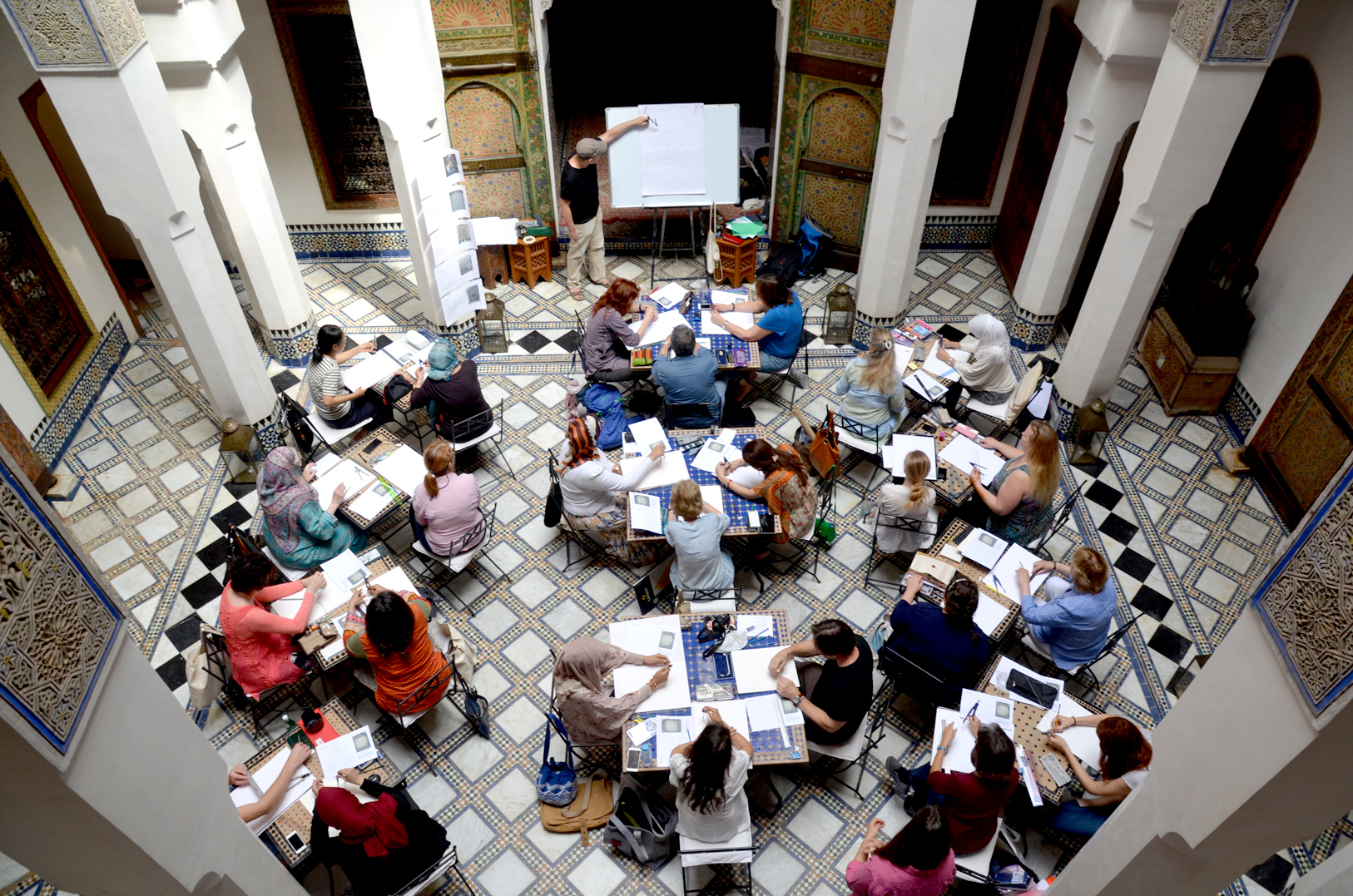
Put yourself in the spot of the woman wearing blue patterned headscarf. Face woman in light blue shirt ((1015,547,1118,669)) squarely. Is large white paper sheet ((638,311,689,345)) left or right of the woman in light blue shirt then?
left

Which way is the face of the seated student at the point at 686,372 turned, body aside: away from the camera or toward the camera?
away from the camera

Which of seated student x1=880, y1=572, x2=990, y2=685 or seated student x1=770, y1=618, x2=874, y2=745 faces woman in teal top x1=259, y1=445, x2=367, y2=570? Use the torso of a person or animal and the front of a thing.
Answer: seated student x1=770, y1=618, x2=874, y2=745

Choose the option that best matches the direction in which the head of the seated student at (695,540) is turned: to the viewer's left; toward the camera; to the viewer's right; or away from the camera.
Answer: away from the camera

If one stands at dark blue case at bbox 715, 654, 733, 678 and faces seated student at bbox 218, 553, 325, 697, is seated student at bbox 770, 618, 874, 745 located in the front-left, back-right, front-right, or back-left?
back-left

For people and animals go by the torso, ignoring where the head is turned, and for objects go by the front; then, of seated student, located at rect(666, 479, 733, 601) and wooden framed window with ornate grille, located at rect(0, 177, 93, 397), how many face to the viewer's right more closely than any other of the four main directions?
1

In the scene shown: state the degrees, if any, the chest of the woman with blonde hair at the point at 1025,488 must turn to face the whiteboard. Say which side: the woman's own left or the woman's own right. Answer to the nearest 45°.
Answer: approximately 45° to the woman's own right

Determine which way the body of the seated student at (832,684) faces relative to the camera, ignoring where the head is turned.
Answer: to the viewer's left

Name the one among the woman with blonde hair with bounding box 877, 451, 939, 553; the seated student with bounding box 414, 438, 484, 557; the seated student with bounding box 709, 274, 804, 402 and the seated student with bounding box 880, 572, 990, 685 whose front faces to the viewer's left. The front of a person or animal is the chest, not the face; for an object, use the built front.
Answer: the seated student with bounding box 709, 274, 804, 402

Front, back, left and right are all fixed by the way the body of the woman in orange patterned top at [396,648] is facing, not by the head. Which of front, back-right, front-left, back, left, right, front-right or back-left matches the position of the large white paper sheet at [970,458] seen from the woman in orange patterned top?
back-right

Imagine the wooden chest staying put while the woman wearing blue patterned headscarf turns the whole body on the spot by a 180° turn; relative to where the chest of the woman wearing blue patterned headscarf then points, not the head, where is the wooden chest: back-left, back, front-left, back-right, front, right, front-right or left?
front-left

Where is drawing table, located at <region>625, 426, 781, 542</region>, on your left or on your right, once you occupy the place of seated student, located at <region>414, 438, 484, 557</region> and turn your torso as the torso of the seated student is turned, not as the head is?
on your right
